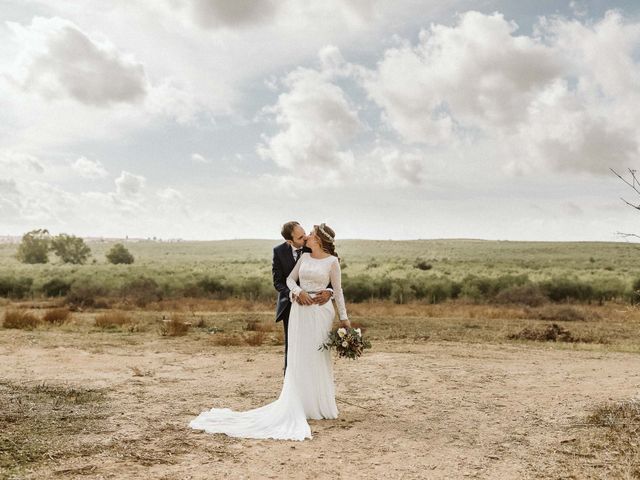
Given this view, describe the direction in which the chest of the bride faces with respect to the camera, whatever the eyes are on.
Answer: toward the camera

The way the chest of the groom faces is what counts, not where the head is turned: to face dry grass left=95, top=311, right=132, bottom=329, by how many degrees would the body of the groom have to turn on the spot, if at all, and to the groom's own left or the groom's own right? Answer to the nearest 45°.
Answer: approximately 180°

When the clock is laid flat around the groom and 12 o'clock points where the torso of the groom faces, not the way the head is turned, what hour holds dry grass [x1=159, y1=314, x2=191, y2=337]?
The dry grass is roughly at 7 o'clock from the groom.

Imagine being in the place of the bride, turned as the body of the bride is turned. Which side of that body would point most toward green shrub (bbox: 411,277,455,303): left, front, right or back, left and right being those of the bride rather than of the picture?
back

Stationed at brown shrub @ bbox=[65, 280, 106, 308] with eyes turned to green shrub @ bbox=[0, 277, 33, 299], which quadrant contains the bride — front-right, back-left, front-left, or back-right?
back-left

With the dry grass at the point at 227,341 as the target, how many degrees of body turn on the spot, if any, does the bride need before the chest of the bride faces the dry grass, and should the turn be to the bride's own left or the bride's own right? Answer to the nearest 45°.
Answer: approximately 180°

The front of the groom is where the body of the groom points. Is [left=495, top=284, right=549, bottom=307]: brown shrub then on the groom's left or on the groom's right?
on the groom's left

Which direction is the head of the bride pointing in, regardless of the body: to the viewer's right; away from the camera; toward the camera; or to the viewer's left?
to the viewer's left

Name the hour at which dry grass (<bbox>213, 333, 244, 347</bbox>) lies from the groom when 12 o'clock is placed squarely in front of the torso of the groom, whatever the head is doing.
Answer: The dry grass is roughly at 7 o'clock from the groom.

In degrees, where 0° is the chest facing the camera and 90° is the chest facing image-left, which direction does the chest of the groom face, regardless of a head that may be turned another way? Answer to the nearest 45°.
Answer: approximately 315°

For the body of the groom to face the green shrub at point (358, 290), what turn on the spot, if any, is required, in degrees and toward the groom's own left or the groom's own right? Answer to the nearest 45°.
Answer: approximately 135° to the groom's own left

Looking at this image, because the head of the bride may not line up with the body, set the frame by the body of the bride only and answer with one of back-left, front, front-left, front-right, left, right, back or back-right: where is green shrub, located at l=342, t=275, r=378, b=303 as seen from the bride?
back

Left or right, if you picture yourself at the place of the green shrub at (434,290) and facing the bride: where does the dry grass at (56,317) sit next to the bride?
right

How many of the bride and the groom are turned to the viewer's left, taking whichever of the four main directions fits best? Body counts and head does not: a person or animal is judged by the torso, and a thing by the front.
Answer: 0
